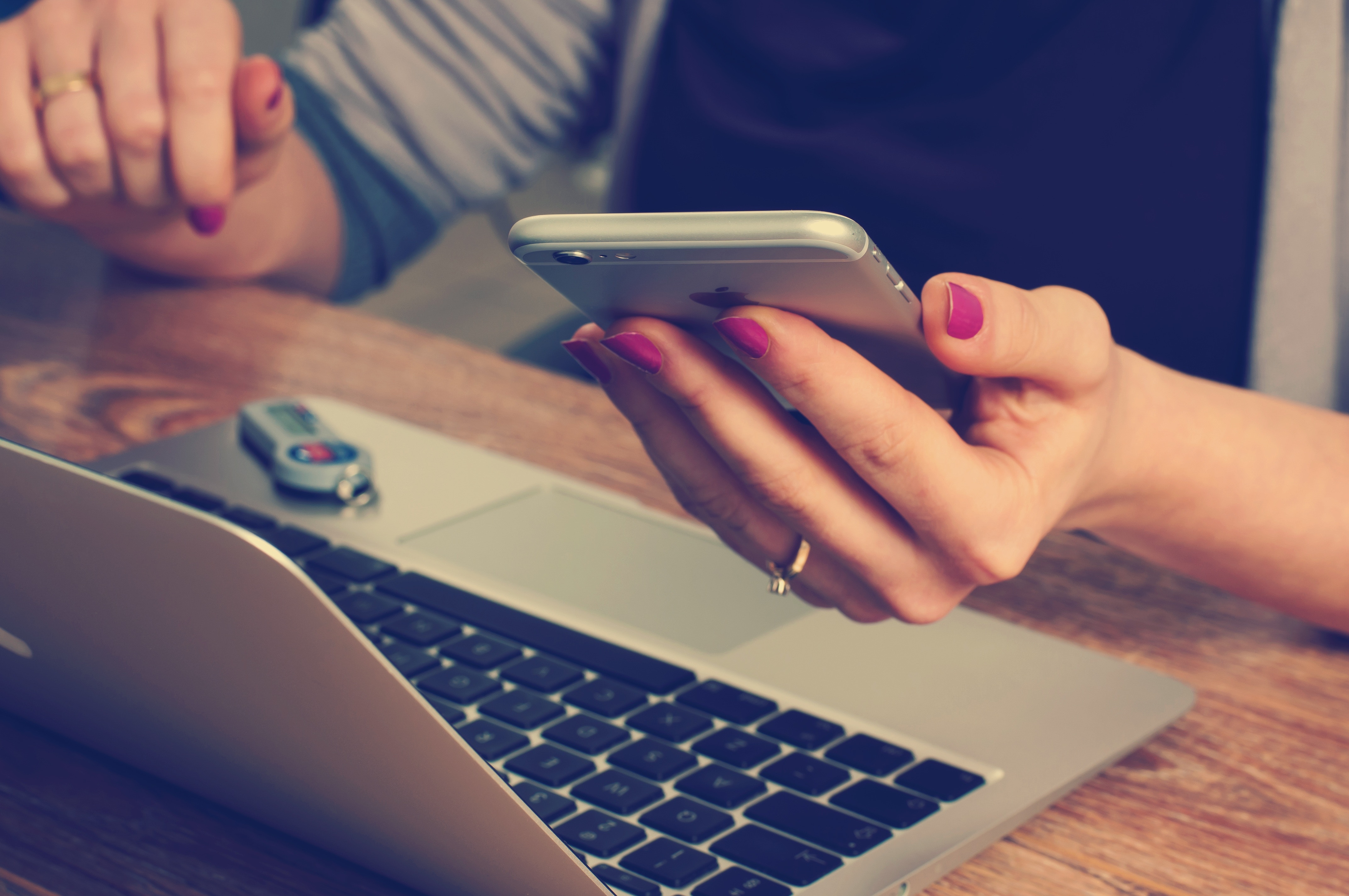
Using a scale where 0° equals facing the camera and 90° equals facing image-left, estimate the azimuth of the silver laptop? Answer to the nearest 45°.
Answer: approximately 225°
